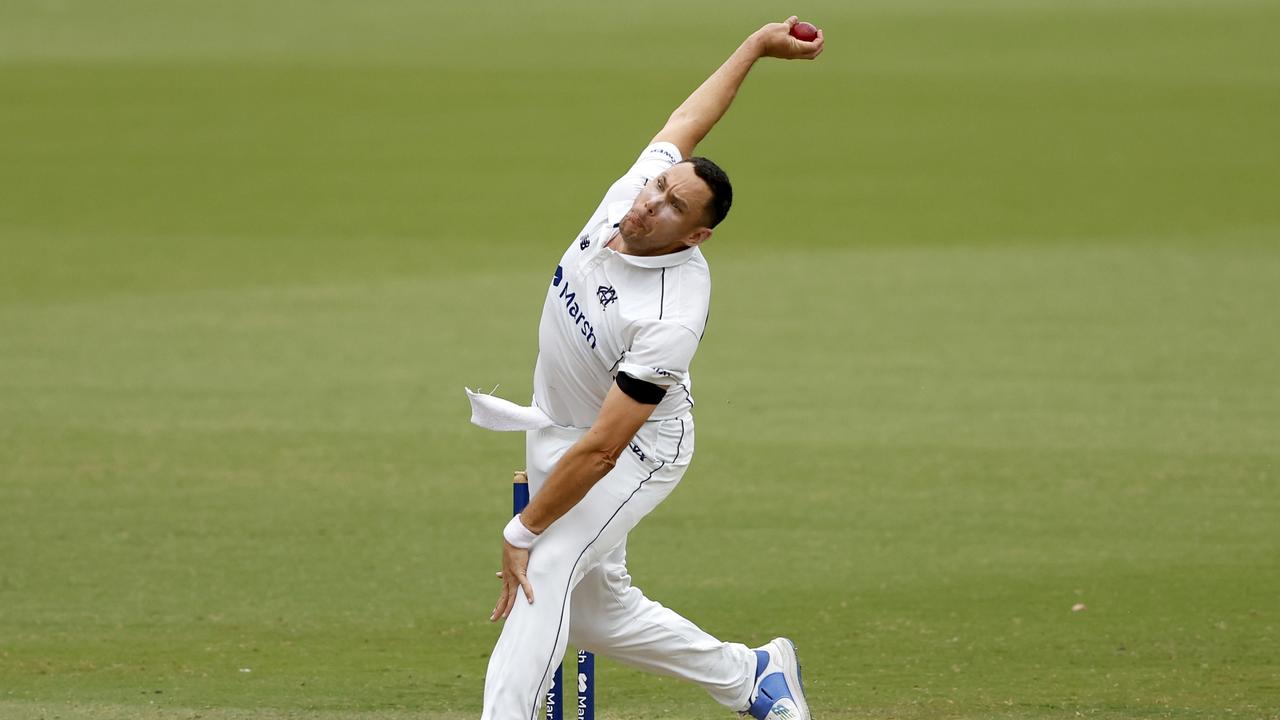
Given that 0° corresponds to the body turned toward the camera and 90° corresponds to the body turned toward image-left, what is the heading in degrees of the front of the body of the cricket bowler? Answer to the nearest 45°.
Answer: approximately 45°
